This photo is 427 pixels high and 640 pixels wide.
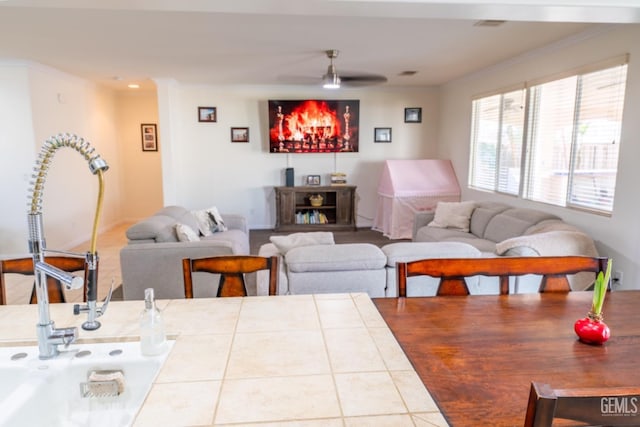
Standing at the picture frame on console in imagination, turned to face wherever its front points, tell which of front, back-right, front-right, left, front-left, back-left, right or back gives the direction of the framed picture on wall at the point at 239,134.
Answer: right

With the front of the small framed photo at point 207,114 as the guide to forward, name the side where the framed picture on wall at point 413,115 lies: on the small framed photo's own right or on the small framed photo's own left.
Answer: on the small framed photo's own left

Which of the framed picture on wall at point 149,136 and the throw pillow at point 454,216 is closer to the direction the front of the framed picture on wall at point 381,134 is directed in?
the throw pillow

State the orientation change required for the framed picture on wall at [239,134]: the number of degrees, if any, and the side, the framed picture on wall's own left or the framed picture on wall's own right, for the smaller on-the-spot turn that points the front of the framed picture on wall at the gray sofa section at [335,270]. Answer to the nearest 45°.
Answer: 0° — it already faces it

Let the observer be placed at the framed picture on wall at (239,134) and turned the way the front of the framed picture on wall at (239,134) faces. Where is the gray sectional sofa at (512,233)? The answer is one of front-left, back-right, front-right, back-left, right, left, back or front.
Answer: front-left

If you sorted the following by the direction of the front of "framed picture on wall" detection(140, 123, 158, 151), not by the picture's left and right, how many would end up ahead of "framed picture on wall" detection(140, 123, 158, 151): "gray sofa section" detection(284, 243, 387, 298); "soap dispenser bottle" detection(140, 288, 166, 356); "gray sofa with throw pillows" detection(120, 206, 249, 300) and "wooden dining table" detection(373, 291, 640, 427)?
4

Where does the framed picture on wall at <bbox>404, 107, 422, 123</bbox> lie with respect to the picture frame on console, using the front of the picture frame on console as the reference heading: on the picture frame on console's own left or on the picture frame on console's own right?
on the picture frame on console's own left

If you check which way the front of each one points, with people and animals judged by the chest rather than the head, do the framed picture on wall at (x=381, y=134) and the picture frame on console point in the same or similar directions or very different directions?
same or similar directions

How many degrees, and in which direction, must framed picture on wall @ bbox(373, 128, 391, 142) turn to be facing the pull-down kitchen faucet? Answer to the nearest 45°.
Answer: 0° — it already faces it

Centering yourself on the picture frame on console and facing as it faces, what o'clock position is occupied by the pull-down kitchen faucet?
The pull-down kitchen faucet is roughly at 12 o'clock from the picture frame on console.

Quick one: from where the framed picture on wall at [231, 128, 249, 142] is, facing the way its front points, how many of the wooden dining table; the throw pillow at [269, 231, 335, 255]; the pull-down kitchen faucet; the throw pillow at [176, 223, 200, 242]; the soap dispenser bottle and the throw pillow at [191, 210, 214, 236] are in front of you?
6

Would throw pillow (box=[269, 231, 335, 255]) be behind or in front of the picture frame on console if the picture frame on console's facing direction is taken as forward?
in front

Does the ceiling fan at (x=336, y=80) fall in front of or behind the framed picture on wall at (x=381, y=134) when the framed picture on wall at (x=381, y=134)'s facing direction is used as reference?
in front

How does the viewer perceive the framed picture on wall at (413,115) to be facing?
facing the viewer

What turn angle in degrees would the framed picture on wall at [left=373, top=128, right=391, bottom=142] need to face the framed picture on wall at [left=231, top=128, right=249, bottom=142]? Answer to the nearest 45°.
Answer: approximately 90° to its right

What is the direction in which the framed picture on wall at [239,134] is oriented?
toward the camera

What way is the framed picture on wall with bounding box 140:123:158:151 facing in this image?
toward the camera

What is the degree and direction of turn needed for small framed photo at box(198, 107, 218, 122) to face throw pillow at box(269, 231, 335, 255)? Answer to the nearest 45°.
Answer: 0° — it already faces it

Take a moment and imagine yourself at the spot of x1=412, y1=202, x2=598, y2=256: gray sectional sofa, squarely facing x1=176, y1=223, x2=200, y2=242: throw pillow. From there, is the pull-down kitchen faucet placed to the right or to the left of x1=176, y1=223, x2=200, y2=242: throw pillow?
left

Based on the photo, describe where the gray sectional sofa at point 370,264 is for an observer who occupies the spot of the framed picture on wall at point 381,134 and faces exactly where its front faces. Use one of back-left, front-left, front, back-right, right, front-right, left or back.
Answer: front
